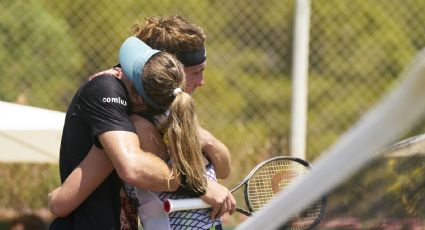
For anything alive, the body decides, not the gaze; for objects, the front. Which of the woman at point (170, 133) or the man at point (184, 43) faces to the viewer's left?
the woman

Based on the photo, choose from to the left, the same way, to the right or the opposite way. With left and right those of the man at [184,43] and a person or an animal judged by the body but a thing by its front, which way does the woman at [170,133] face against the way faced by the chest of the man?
the opposite way
